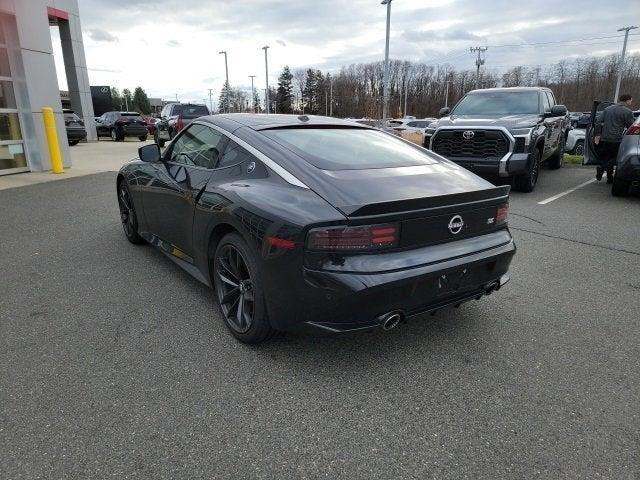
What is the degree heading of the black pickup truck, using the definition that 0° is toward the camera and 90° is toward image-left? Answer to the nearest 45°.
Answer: approximately 45°

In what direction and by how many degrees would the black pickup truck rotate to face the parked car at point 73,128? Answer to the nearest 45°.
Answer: approximately 45° to its right

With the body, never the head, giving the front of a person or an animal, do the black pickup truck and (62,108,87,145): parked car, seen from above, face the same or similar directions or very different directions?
very different directions

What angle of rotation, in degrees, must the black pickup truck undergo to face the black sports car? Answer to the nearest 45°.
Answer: approximately 45° to its left
